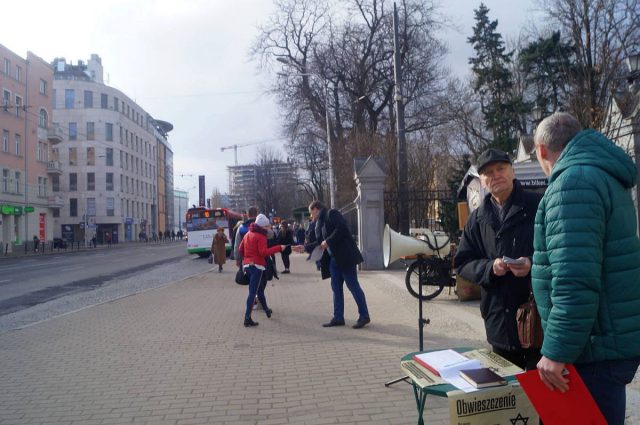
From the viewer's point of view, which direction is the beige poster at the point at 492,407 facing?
toward the camera

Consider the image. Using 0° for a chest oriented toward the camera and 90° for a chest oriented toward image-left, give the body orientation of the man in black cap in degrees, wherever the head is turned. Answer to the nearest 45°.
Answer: approximately 0°

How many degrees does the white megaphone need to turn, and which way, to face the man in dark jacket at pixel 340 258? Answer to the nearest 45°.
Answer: approximately 45° to its right

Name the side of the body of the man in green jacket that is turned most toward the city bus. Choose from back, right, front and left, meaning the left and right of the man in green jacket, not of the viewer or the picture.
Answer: front

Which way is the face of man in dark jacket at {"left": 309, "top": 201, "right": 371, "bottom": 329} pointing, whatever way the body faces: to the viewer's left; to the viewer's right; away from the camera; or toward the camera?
to the viewer's left

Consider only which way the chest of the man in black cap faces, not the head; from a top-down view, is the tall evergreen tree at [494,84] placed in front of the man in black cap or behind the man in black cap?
behind

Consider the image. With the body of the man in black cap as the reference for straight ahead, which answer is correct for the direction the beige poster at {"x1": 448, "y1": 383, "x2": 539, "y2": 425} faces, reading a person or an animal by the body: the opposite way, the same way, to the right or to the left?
the same way

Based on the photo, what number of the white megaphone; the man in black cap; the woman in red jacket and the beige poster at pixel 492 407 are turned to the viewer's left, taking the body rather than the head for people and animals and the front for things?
1

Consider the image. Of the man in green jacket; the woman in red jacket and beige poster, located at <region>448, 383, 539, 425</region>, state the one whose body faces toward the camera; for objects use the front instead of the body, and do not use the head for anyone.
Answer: the beige poster

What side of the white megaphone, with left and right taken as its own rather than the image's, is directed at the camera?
left

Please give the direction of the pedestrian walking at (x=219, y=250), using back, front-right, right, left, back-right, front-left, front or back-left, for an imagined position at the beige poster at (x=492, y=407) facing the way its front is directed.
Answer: back-right

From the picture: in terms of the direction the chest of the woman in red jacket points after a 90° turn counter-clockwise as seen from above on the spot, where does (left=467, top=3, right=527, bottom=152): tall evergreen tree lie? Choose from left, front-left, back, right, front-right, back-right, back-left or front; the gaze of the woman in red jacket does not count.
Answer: right

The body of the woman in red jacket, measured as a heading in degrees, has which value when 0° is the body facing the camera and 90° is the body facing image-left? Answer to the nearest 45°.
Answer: approximately 225°

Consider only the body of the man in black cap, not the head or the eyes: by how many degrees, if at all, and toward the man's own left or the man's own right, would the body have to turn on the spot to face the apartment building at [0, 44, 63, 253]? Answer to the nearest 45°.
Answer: approximately 135° to the man's own right

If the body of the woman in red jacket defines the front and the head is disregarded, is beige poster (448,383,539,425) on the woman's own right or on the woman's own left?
on the woman's own right
